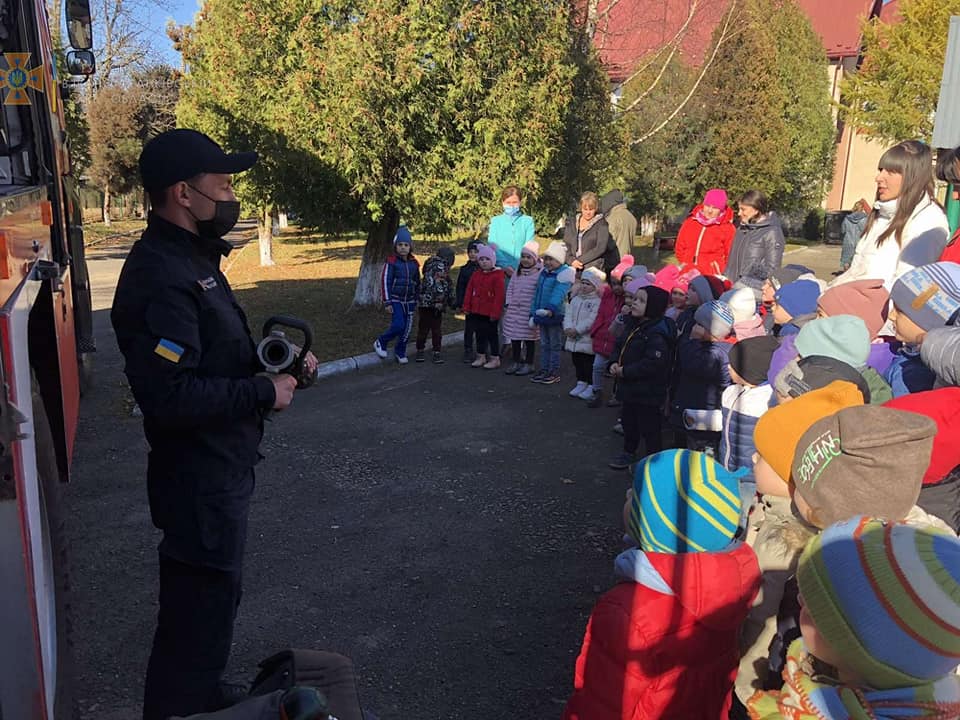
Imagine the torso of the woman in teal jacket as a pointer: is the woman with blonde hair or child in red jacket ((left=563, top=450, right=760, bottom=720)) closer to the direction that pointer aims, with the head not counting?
the child in red jacket

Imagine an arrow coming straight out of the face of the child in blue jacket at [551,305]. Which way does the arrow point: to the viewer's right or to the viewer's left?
to the viewer's left

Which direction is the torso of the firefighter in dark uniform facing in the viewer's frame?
to the viewer's right

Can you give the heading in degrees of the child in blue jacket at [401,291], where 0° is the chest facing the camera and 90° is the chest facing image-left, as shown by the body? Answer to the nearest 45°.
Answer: approximately 0°

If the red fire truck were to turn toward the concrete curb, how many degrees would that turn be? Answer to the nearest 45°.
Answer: approximately 45° to its right

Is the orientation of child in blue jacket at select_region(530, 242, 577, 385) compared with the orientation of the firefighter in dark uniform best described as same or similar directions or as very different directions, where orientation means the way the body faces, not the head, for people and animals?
very different directions

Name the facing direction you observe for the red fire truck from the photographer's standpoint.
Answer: facing away from the viewer

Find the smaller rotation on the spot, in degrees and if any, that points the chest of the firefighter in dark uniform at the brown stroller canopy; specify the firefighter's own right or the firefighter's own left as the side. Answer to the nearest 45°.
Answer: approximately 90° to the firefighter's own right

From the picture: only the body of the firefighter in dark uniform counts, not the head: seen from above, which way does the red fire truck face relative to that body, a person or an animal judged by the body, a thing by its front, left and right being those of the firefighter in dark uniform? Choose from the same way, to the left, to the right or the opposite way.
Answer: to the left

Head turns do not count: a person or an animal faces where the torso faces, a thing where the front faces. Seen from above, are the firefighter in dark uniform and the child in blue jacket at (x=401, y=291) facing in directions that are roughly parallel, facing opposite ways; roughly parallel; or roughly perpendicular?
roughly perpendicular

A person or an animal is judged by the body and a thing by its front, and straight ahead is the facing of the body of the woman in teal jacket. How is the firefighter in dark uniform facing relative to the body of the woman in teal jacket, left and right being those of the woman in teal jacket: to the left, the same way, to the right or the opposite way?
to the left

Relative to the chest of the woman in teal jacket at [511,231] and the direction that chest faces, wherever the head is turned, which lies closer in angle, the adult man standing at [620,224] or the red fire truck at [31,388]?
the red fire truck
